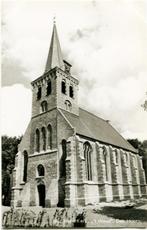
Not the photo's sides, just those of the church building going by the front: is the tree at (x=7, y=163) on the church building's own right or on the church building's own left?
on the church building's own right

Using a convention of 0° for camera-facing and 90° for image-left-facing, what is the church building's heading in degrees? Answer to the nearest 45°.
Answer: approximately 45°
